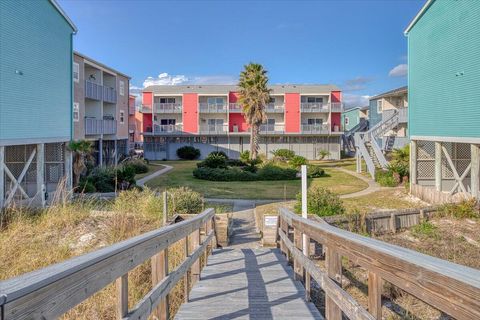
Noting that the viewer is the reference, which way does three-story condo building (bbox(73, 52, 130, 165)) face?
facing the viewer and to the right of the viewer

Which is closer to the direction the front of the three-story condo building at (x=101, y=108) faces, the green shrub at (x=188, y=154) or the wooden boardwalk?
the wooden boardwalk

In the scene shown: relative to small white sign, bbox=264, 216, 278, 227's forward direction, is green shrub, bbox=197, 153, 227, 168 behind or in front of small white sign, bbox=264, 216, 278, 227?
behind

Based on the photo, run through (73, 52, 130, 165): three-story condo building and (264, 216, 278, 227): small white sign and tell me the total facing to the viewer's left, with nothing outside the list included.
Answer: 0

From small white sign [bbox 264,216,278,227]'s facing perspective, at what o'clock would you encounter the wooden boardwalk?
The wooden boardwalk is roughly at 12 o'clock from the small white sign.

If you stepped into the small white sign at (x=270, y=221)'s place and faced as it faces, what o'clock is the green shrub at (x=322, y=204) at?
The green shrub is roughly at 7 o'clock from the small white sign.

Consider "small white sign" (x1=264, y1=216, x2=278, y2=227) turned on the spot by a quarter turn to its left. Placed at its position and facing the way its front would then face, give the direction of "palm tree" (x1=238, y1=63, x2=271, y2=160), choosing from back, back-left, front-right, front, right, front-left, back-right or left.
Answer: left

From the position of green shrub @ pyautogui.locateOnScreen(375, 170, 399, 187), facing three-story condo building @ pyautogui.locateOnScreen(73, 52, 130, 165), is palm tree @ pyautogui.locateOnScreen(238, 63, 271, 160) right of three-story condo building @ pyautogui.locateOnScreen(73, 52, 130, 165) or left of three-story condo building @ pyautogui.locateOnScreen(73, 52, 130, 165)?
right

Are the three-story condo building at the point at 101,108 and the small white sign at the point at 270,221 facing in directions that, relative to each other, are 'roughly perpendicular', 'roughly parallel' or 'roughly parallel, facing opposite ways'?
roughly perpendicular

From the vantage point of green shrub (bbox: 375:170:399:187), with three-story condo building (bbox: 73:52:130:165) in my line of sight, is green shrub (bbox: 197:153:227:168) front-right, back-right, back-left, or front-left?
front-right

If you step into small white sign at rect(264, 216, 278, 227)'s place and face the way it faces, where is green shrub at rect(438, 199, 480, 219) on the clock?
The green shrub is roughly at 8 o'clock from the small white sign.

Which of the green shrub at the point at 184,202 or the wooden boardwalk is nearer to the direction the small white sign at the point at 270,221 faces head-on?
the wooden boardwalk

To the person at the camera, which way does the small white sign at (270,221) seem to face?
facing the viewer

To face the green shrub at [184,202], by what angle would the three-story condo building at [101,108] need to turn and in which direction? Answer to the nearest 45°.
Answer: approximately 45° to its right
